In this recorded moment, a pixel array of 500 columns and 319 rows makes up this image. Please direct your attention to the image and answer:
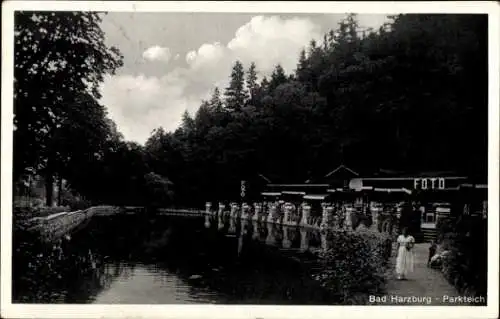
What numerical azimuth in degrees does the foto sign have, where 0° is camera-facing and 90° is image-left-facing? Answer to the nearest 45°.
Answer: approximately 0°

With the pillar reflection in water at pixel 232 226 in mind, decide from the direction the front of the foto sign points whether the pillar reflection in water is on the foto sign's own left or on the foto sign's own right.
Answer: on the foto sign's own right

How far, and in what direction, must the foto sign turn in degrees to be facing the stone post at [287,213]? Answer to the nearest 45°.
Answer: approximately 90° to its right

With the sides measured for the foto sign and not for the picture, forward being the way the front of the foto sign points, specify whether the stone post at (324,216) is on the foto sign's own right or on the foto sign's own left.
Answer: on the foto sign's own right

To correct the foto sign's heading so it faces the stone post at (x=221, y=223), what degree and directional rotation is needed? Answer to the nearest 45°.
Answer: approximately 90° to its right
